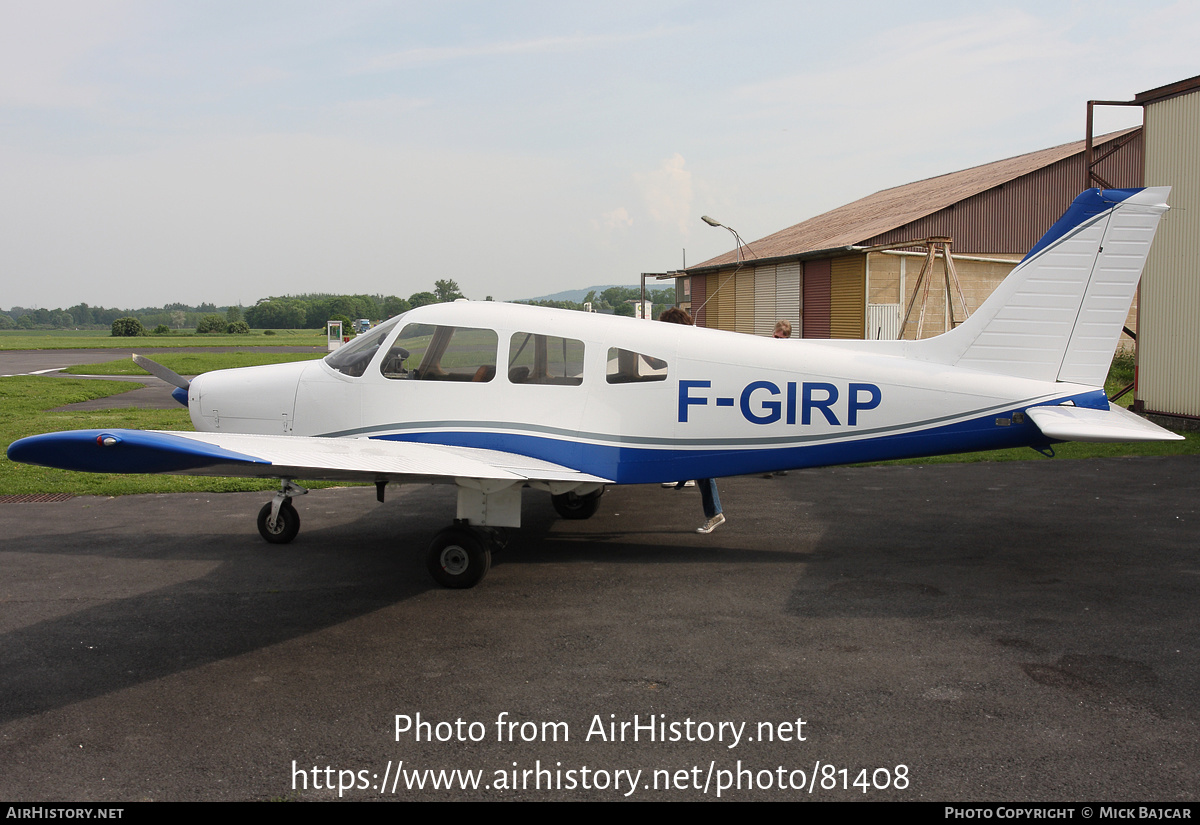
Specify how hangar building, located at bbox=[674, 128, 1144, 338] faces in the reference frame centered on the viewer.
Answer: facing the viewer and to the left of the viewer

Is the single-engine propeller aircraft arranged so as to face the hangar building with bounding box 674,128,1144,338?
no

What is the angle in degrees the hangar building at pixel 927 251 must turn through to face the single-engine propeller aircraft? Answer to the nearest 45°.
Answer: approximately 45° to its left

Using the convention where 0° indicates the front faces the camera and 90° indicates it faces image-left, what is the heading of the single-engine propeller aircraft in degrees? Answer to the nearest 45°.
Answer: approximately 90°

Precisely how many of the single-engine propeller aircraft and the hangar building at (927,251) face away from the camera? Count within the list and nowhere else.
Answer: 0
